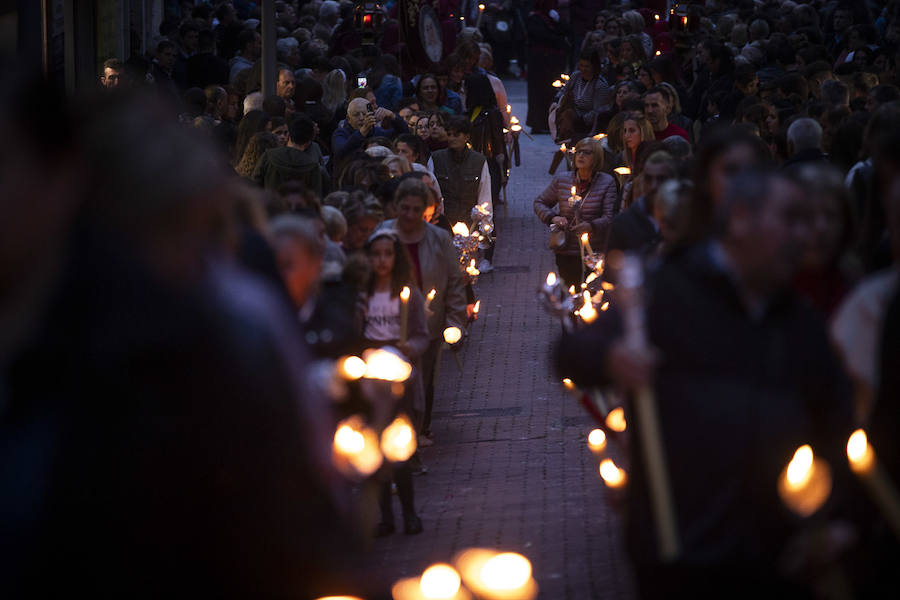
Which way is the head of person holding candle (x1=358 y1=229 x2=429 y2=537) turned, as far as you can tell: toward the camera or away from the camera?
toward the camera

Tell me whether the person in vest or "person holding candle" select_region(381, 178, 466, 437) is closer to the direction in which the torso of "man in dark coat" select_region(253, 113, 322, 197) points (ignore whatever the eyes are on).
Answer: the person in vest

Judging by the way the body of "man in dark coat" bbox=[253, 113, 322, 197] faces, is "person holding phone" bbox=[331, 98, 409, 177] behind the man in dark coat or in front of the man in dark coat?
in front

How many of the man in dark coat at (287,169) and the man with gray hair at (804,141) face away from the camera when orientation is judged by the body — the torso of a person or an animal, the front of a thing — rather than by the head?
2

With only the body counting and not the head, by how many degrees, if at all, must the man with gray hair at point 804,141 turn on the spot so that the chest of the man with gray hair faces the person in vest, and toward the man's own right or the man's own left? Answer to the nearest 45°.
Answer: approximately 45° to the man's own left

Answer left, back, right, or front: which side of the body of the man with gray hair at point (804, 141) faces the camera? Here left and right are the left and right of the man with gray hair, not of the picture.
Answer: back

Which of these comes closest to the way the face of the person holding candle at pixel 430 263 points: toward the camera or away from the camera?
toward the camera

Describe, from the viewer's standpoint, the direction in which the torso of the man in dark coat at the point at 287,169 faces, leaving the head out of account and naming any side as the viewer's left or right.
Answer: facing away from the viewer

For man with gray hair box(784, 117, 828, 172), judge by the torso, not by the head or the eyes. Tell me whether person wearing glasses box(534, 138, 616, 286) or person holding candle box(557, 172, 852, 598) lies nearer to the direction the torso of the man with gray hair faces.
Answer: the person wearing glasses

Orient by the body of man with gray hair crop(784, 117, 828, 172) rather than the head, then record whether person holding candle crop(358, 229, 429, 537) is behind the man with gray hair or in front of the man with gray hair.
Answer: behind

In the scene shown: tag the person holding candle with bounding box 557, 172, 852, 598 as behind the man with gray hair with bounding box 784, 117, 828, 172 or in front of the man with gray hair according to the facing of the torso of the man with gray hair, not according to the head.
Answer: behind

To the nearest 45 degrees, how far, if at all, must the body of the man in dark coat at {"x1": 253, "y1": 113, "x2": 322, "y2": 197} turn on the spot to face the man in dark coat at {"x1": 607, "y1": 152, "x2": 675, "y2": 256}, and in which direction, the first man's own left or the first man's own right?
approximately 135° to the first man's own right

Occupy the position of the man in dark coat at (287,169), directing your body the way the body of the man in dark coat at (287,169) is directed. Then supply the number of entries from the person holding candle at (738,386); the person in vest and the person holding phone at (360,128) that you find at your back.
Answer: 1

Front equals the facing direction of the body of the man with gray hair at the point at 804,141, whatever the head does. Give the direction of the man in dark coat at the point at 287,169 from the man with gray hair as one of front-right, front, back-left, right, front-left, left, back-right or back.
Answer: left

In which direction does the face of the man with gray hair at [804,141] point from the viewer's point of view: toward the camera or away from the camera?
away from the camera

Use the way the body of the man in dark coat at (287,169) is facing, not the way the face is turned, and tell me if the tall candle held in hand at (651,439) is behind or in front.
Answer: behind
